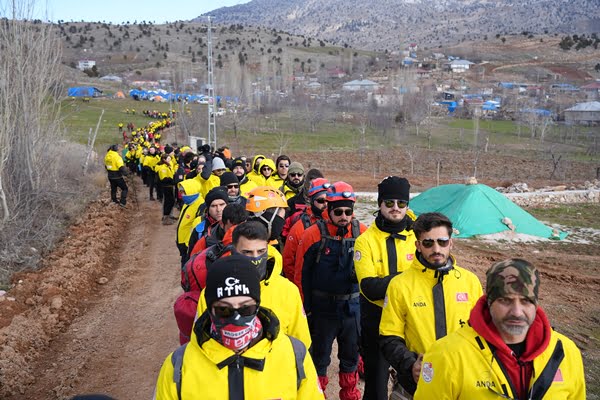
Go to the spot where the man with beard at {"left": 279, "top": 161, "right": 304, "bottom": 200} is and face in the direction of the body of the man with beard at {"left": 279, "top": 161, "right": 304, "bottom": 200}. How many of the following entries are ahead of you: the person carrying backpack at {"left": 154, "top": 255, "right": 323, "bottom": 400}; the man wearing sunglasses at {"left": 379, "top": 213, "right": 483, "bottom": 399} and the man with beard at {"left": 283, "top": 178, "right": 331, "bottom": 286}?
3

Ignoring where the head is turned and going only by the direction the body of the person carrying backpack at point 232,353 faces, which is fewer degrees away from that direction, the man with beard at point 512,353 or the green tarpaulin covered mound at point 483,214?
the man with beard

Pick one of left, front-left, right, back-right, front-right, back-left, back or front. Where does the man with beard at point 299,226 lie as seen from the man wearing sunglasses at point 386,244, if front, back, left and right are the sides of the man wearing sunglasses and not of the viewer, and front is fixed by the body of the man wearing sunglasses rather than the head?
back-right

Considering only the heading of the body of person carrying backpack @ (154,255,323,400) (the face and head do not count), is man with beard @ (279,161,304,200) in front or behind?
behind

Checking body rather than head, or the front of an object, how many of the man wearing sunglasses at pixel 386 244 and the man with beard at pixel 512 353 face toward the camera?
2

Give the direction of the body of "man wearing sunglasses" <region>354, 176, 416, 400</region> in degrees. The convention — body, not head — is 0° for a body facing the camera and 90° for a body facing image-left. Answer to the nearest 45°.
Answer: approximately 0°

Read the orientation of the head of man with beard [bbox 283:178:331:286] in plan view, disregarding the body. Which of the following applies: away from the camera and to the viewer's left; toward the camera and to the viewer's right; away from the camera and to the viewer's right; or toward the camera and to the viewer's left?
toward the camera and to the viewer's right

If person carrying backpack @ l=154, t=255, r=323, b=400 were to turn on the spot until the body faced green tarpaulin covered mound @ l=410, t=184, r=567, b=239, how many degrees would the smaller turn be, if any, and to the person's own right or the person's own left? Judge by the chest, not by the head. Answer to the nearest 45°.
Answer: approximately 135° to the person's own left

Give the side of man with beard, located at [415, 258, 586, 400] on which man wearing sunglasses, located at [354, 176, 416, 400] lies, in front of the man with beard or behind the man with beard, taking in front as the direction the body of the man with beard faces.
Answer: behind

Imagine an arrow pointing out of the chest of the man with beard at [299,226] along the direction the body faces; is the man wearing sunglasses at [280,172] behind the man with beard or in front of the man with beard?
behind
